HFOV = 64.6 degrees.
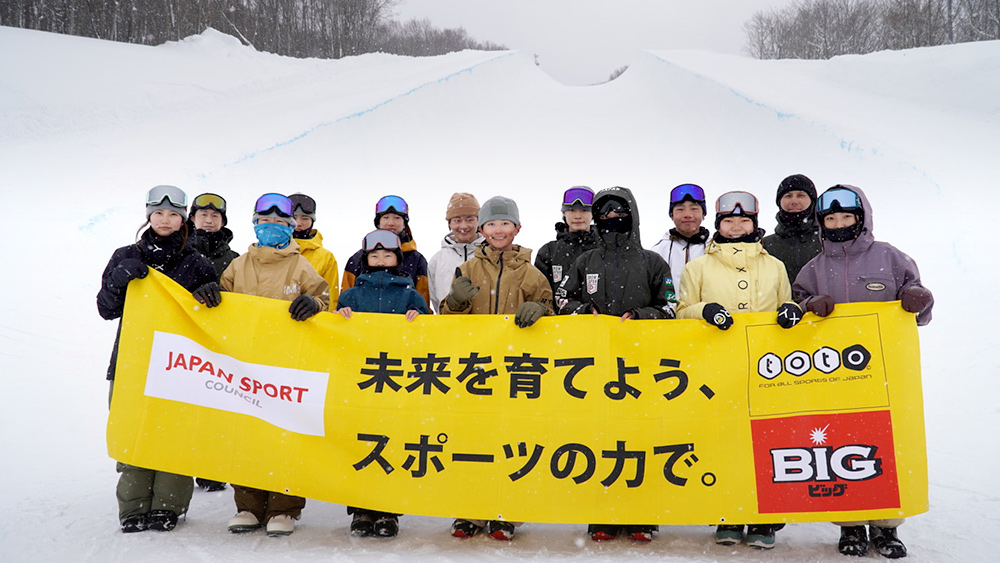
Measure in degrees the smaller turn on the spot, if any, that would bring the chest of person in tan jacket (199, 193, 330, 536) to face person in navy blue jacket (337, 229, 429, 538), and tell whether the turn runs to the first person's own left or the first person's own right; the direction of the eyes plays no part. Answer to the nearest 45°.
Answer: approximately 45° to the first person's own left

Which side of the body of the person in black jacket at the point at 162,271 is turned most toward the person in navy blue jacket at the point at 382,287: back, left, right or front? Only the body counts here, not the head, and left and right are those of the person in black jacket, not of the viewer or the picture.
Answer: left

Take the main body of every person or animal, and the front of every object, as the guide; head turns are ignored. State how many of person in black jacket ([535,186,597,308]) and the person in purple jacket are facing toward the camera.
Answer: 2

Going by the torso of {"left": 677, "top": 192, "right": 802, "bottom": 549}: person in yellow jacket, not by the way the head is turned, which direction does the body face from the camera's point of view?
toward the camera

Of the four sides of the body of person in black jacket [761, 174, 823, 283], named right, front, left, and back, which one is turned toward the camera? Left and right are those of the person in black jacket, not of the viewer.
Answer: front

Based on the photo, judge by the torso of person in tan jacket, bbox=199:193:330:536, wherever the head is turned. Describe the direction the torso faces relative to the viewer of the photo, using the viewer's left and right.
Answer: facing the viewer

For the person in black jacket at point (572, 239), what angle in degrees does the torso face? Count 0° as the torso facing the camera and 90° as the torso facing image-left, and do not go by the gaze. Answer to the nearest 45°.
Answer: approximately 0°

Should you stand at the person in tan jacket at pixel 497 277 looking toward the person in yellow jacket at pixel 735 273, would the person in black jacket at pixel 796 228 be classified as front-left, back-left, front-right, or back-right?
front-left

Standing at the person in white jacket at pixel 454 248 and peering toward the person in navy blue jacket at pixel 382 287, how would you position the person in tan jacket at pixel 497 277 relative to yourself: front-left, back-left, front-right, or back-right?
front-left

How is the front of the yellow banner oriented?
toward the camera
